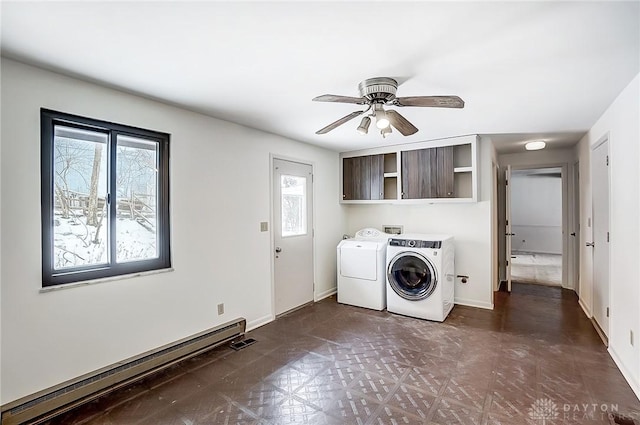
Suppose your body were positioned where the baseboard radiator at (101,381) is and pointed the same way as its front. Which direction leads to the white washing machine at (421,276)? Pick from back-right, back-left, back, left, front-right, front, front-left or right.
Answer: front-left

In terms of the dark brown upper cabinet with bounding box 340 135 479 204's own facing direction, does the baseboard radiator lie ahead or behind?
ahead

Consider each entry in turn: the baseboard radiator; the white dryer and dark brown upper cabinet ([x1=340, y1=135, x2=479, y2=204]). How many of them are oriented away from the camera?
0

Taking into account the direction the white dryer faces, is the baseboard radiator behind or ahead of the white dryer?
ahead

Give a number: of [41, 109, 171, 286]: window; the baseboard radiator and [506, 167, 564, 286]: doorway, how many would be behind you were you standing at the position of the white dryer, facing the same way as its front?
1

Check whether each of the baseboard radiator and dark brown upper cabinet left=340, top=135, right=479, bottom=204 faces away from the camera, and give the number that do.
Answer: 0

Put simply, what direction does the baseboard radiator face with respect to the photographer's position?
facing the viewer and to the right of the viewer

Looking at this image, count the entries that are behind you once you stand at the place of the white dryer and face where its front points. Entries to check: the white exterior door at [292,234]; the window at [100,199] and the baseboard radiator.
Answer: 0

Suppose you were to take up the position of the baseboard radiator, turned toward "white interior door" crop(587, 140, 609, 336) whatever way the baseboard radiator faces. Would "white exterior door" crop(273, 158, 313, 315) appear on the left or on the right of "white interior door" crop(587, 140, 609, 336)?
left

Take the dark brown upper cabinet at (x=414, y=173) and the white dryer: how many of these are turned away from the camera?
0

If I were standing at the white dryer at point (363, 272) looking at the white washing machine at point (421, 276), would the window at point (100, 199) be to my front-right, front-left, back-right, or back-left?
back-right

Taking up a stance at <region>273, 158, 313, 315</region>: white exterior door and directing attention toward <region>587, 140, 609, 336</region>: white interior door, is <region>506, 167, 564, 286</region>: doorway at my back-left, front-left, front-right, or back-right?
front-left

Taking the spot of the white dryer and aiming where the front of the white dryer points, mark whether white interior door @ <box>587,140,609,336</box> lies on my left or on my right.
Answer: on my left

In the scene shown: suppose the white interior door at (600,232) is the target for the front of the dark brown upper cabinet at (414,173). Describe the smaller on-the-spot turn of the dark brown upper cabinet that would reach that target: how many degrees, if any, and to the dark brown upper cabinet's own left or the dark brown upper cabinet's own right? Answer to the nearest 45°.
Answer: approximately 135° to the dark brown upper cabinet's own left

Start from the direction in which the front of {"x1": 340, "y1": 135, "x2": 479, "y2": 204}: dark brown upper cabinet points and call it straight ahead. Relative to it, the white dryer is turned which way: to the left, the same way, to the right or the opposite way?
the same way

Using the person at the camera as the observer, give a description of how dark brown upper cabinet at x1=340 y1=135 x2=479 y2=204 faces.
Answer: facing the viewer and to the left of the viewer

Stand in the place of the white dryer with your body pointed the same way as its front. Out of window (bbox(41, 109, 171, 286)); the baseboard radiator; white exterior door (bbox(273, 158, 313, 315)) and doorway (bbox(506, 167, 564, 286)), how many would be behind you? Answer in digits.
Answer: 1
